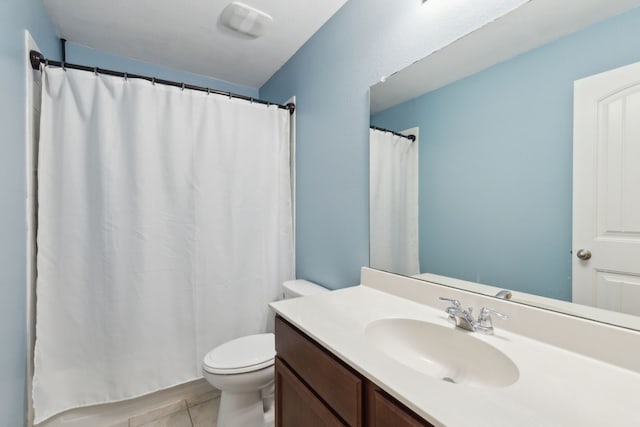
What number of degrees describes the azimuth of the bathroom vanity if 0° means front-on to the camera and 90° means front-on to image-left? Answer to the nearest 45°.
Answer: approximately 45°

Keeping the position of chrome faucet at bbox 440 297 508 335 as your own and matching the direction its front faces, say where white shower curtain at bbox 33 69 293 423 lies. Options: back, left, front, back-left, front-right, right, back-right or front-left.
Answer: front-right

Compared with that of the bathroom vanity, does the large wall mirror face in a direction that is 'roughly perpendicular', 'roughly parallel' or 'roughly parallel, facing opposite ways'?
roughly parallel

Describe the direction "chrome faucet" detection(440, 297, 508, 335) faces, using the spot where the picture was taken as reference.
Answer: facing the viewer and to the left of the viewer

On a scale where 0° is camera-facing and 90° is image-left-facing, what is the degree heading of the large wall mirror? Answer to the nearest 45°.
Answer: approximately 45°

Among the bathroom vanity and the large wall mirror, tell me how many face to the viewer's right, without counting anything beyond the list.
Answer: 0

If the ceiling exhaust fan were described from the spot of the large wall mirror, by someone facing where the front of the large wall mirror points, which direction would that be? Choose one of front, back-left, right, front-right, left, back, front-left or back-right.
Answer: front-right

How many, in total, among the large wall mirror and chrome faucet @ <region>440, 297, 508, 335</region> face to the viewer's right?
0
